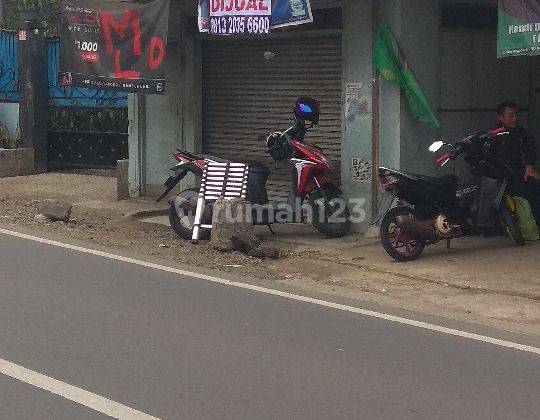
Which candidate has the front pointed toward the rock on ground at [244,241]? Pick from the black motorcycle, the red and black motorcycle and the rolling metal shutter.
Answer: the rolling metal shutter

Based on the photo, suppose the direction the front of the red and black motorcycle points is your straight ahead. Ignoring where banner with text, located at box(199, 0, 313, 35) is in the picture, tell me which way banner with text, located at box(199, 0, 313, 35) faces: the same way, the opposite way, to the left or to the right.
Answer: to the right

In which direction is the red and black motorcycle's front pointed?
to the viewer's right

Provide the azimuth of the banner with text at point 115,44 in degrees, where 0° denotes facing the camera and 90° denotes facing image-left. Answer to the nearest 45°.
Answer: approximately 0°

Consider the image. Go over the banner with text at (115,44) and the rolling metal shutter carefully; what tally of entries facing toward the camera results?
2

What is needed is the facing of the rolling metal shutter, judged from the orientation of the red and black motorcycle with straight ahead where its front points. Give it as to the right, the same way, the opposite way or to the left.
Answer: to the right

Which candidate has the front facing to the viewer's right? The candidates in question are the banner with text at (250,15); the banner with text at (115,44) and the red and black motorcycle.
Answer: the red and black motorcycle

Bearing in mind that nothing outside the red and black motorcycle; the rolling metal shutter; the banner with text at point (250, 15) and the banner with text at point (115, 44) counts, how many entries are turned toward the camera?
3

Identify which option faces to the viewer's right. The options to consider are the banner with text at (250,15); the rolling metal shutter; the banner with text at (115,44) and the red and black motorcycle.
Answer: the red and black motorcycle
